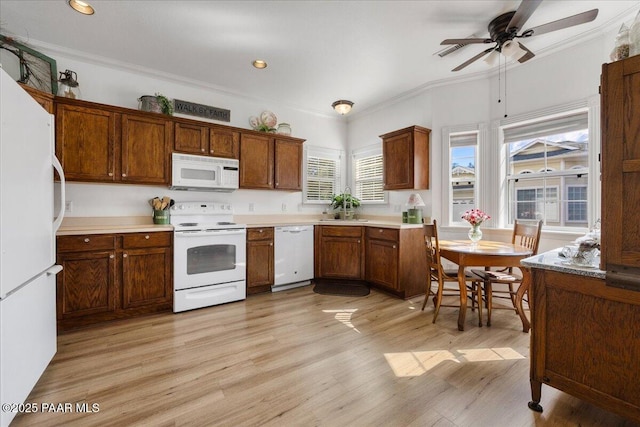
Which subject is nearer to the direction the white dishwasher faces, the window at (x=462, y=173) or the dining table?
the dining table

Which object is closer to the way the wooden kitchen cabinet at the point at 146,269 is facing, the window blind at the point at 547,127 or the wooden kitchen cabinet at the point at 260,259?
the window blind

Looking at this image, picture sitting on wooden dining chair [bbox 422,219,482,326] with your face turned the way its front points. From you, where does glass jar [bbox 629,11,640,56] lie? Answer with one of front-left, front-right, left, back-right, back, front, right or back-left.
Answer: front-right

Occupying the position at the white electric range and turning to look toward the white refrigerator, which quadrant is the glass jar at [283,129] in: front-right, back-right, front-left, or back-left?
back-left

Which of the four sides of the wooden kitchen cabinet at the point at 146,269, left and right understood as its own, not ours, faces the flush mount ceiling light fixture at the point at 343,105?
left

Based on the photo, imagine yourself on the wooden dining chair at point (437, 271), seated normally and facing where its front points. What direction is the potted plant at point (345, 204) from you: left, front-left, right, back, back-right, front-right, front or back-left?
back-left

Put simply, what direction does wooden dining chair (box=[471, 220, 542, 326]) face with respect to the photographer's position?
facing the viewer and to the left of the viewer

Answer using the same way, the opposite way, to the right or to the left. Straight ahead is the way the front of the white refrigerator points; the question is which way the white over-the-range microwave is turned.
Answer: to the right

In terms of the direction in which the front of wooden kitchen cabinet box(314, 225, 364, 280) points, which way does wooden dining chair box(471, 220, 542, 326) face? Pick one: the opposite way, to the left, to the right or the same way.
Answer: to the right

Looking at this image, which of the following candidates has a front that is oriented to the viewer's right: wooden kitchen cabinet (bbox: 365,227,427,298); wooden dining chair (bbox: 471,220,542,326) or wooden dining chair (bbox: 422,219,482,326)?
wooden dining chair (bbox: 422,219,482,326)

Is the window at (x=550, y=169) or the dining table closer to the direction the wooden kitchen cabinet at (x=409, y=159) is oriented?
the dining table

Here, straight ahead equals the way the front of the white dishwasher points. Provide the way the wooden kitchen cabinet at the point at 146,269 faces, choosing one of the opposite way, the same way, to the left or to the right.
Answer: the same way

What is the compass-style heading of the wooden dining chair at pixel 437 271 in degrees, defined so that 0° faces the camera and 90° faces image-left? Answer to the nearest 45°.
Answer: approximately 270°

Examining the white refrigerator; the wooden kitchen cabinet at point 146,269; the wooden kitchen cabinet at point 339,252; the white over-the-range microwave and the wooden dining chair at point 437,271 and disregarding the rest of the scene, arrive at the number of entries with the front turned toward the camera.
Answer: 3

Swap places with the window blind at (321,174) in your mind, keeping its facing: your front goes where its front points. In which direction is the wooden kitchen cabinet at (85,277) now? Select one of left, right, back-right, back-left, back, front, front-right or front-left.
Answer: right

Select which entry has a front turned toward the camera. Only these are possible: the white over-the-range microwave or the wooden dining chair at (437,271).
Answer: the white over-the-range microwave
